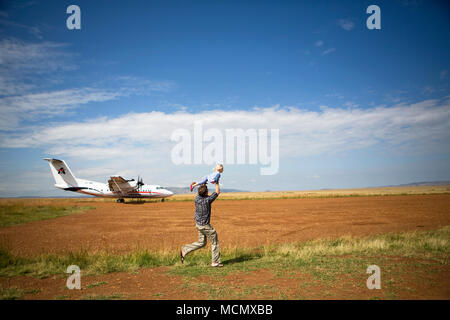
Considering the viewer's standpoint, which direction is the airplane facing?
facing to the right of the viewer

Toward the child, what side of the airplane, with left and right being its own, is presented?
right
